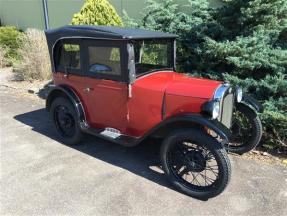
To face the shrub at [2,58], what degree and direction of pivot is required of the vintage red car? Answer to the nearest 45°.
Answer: approximately 180°

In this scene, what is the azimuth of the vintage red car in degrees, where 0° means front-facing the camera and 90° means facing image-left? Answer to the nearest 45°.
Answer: approximately 315°

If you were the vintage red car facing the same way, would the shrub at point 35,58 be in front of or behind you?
behind

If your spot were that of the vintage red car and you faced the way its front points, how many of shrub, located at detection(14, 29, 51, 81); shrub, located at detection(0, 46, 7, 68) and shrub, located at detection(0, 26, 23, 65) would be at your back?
3

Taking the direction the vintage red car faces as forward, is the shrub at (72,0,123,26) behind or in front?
behind

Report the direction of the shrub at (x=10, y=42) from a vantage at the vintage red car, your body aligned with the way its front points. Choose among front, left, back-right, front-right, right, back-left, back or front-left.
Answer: back

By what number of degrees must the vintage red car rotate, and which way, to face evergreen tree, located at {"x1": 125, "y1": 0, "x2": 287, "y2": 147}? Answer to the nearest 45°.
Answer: approximately 90° to its left

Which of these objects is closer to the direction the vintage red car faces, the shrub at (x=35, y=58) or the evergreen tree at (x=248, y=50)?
the evergreen tree
